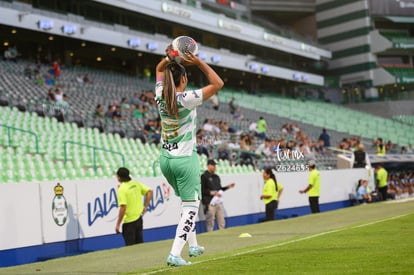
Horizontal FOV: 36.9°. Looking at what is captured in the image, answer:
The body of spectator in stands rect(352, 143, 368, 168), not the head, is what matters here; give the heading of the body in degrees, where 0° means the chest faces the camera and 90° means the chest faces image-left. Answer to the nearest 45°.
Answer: approximately 0°

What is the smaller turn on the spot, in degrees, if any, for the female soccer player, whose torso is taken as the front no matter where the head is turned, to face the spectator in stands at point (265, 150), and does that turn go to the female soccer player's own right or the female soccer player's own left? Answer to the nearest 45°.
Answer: approximately 45° to the female soccer player's own left

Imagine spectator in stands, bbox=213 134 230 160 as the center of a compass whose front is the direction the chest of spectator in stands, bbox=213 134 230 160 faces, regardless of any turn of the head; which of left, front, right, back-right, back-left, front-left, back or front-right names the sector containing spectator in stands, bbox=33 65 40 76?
back

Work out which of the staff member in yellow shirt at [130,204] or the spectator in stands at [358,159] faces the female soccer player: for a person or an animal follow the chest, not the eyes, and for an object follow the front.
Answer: the spectator in stands

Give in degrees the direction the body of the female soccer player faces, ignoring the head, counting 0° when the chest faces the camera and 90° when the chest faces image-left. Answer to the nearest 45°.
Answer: approximately 225°
